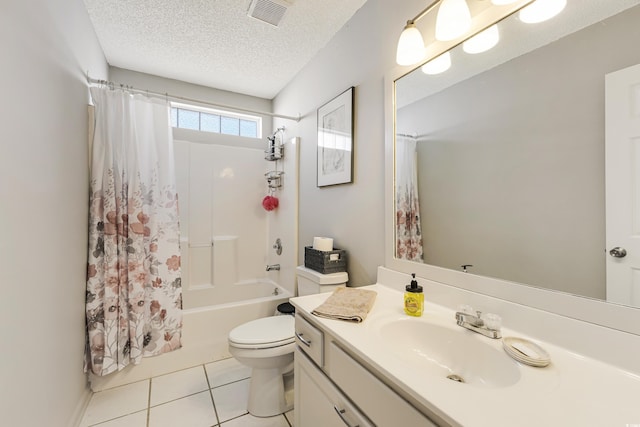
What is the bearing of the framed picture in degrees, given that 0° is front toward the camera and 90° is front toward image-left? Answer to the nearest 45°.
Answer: approximately 45°

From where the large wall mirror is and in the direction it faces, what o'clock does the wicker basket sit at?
The wicker basket is roughly at 2 o'clock from the large wall mirror.

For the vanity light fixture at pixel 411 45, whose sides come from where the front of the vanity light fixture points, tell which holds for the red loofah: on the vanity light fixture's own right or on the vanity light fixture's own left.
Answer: on the vanity light fixture's own right

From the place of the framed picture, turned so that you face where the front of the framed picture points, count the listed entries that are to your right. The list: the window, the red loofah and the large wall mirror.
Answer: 2

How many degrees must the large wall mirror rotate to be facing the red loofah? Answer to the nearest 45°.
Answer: approximately 45° to its right

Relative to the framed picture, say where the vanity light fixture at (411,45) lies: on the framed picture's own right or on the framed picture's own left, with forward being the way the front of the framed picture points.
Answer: on the framed picture's own left

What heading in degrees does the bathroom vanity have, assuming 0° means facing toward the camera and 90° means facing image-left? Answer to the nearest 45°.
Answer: approximately 45°

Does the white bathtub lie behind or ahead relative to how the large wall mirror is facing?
ahead
